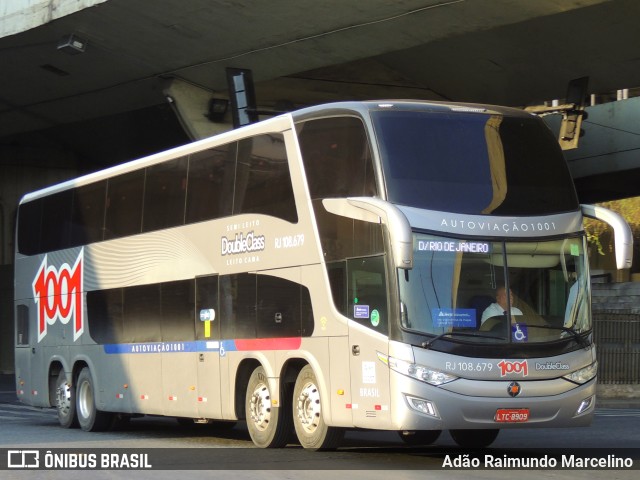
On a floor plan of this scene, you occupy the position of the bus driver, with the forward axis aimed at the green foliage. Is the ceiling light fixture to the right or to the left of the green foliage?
left

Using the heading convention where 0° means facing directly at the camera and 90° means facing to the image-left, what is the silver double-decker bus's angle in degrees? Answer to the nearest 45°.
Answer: approximately 315°

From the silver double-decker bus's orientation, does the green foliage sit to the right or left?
on its left

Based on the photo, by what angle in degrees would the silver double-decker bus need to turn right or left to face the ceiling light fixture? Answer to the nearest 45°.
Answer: approximately 180°
